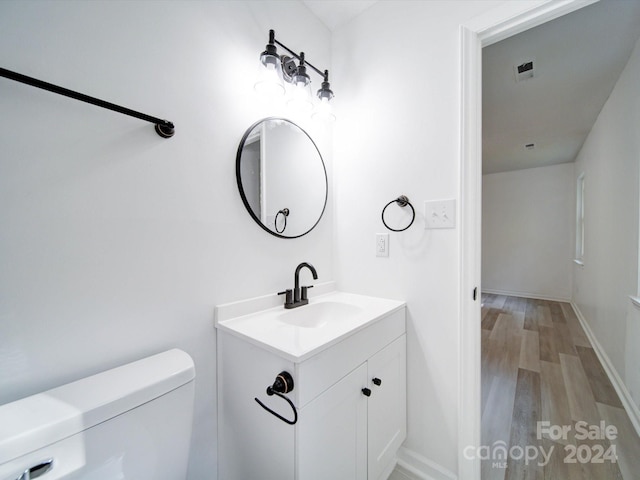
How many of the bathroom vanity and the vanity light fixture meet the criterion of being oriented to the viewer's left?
0

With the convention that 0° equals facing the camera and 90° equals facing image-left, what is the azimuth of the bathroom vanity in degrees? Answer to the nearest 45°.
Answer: approximately 315°

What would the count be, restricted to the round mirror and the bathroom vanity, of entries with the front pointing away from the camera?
0

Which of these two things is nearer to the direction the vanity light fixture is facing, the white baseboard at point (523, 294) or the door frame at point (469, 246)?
the door frame

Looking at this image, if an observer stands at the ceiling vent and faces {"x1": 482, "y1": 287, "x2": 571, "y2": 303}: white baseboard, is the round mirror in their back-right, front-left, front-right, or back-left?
back-left

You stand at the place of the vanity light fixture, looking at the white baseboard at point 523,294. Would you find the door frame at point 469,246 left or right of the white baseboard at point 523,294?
right

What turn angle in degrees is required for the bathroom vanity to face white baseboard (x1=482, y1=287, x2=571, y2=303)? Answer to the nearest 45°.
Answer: approximately 90° to its left

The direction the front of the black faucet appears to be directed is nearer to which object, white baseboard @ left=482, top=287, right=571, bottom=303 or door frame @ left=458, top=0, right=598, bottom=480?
the door frame

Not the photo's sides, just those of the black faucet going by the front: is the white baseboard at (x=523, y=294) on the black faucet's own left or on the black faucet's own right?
on the black faucet's own left

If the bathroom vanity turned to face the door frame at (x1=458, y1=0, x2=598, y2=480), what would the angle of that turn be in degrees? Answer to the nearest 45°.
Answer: approximately 45° to its left

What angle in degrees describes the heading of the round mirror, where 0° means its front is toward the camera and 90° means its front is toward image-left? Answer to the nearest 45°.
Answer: approximately 315°
